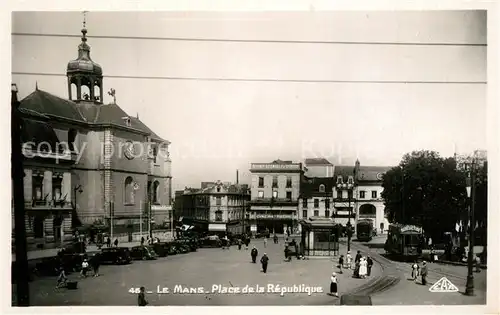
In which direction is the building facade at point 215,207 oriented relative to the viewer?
toward the camera

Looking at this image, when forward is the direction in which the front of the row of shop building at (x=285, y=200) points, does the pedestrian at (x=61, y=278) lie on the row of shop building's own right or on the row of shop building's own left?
on the row of shop building's own right
